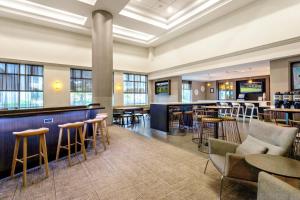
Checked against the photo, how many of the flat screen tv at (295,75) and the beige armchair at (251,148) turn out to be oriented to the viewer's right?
0

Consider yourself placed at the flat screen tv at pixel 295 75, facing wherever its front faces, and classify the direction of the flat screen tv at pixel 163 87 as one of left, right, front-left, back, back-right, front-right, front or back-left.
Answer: front-right

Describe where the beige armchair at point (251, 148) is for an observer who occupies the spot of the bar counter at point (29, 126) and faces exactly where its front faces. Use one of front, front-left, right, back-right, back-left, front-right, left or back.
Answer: front

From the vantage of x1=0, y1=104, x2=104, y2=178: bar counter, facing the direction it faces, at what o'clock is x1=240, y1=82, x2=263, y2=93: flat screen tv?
The flat screen tv is roughly at 10 o'clock from the bar counter.

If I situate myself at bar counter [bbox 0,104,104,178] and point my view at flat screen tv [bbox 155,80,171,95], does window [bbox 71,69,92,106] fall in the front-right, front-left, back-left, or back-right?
front-left

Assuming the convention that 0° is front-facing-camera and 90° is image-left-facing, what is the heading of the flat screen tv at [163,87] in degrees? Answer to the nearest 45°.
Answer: approximately 45°

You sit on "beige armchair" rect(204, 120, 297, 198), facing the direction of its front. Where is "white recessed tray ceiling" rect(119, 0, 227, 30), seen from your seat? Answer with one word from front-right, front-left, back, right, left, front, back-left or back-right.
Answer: right

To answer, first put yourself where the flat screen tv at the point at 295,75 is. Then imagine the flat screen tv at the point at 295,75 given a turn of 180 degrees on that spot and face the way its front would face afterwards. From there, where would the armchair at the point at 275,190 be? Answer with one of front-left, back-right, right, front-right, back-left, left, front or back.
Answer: back-right

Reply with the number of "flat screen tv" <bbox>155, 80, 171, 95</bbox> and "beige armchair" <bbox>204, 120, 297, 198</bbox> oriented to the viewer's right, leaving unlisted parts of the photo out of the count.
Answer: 0

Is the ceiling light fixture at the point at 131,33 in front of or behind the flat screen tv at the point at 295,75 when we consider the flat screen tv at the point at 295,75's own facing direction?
in front

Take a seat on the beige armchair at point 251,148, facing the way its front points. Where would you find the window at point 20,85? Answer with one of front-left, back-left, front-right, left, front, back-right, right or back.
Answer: front-right

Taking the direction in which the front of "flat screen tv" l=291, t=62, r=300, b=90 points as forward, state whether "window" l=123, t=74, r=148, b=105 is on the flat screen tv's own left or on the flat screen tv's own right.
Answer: on the flat screen tv's own right

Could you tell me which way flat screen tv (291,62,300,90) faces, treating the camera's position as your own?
facing the viewer and to the left of the viewer

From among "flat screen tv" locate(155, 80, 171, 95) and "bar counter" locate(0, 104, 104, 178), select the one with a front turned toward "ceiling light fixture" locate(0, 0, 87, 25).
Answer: the flat screen tv

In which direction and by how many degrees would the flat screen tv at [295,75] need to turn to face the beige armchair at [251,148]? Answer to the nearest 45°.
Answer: approximately 45° to its left

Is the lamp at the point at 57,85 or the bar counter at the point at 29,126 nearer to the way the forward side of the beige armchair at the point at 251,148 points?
the bar counter
